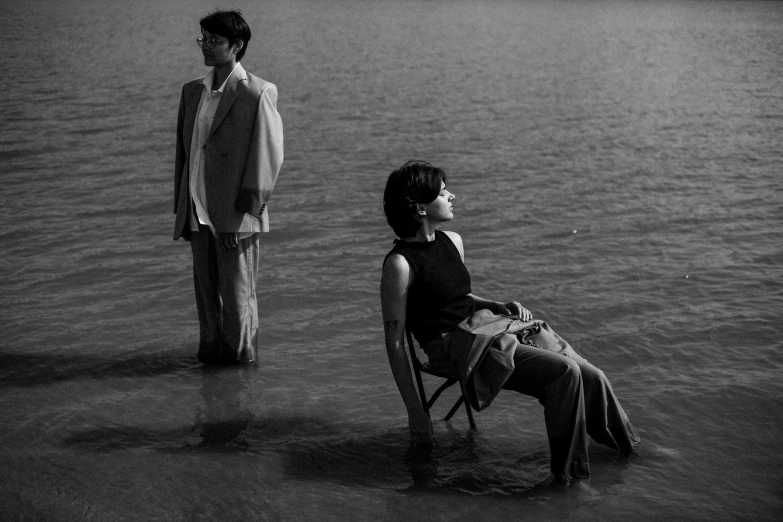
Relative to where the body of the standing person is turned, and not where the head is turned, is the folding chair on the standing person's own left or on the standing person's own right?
on the standing person's own left

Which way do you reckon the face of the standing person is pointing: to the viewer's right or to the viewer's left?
to the viewer's left

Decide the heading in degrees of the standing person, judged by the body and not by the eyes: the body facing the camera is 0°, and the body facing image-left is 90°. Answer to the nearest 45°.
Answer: approximately 45°

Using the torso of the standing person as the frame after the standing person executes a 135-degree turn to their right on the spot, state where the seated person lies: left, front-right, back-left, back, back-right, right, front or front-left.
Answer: back-right

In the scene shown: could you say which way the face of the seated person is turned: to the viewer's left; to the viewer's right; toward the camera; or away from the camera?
to the viewer's right
